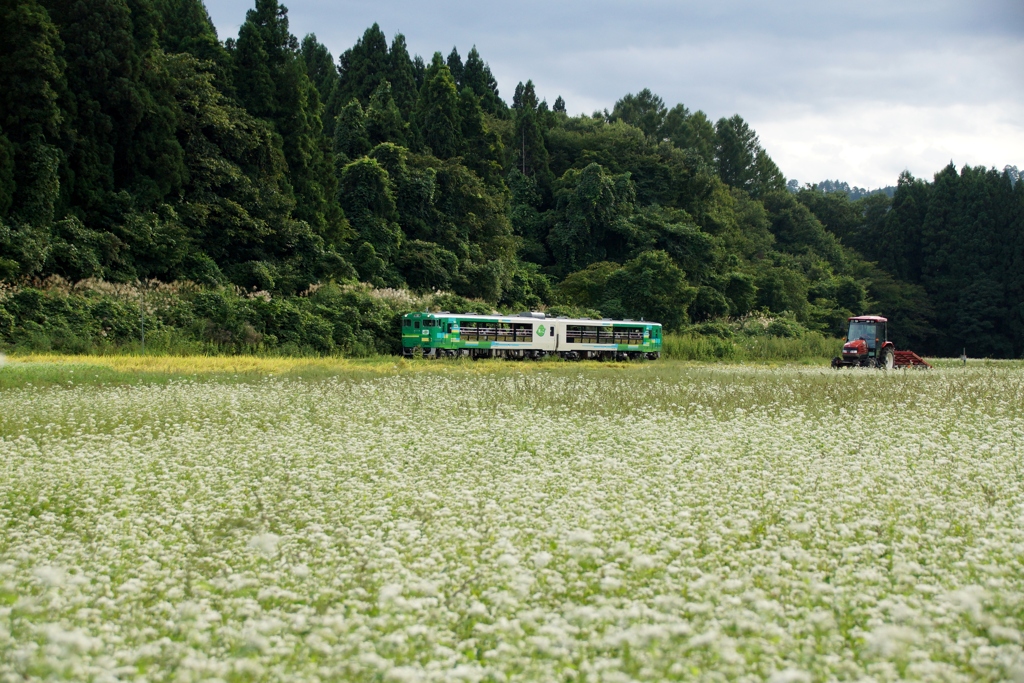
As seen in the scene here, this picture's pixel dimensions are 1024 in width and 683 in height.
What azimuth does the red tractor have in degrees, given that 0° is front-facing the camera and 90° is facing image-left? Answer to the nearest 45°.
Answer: approximately 45°

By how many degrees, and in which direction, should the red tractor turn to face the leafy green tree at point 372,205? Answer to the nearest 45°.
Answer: approximately 45° to its right

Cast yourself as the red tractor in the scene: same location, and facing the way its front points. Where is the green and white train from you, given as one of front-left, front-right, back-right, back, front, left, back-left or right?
front-right
